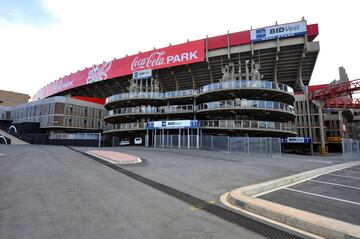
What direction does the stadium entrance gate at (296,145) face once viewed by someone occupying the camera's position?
facing the viewer

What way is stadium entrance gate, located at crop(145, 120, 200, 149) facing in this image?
toward the camera

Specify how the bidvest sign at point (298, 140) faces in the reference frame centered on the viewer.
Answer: facing the viewer

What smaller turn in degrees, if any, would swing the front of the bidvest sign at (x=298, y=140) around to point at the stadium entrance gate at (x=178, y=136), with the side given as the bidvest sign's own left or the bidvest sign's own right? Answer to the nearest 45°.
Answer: approximately 45° to the bidvest sign's own right

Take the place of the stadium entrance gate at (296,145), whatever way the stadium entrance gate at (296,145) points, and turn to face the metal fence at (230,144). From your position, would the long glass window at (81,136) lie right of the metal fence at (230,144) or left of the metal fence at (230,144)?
right

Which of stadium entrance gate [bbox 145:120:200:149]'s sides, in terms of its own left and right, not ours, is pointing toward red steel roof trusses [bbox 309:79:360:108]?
left

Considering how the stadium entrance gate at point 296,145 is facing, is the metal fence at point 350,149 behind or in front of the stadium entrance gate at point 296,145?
in front

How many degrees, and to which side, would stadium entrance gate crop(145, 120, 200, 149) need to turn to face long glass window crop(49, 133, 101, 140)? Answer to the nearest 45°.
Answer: approximately 90° to its right

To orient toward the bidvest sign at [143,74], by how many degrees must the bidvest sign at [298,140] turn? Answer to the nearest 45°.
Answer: approximately 45° to its right

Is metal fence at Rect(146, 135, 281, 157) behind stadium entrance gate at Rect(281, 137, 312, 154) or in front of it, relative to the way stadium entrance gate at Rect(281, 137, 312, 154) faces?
in front
